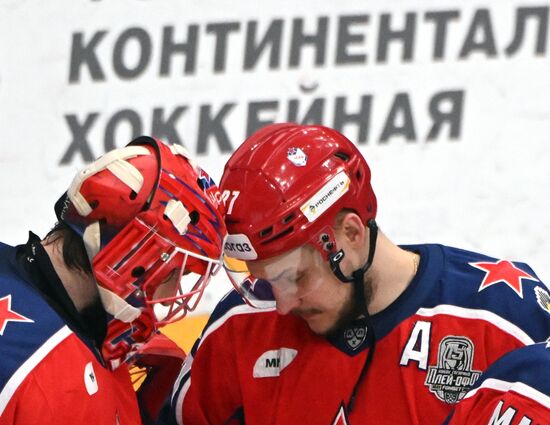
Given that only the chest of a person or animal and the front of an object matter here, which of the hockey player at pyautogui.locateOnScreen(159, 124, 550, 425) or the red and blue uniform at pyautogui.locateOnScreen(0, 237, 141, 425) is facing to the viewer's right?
the red and blue uniform

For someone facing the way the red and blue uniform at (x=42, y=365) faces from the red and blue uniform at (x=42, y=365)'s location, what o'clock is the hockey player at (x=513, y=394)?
The hockey player is roughly at 1 o'clock from the red and blue uniform.

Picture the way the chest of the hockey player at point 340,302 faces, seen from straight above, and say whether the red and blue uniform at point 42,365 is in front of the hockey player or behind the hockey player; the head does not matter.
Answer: in front

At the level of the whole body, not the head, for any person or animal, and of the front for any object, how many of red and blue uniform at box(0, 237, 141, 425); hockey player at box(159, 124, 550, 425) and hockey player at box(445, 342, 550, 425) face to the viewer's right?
1

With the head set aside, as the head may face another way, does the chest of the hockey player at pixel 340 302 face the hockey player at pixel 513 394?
no

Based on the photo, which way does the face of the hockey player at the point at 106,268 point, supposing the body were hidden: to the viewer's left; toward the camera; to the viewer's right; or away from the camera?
to the viewer's right

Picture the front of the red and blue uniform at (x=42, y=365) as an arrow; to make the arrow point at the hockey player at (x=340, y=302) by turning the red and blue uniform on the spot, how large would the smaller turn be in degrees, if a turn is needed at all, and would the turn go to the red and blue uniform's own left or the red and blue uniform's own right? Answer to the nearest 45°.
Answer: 0° — it already faces them
